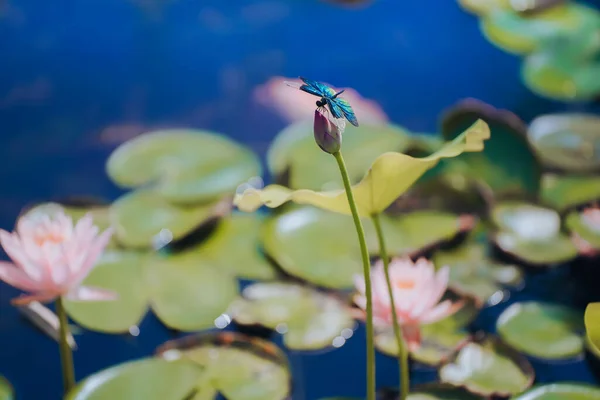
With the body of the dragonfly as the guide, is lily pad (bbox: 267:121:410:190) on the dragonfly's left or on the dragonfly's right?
on the dragonfly's right
